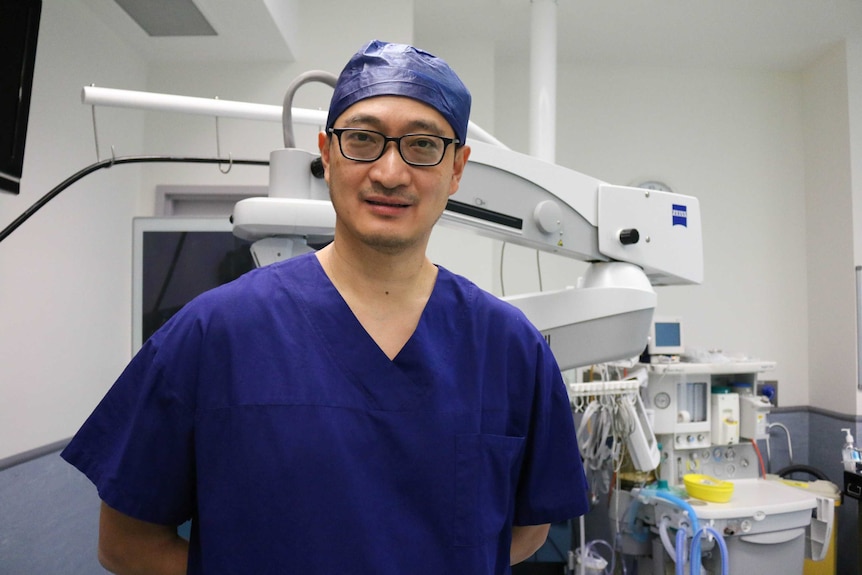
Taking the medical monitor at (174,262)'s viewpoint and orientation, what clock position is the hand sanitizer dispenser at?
The hand sanitizer dispenser is roughly at 9 o'clock from the medical monitor.

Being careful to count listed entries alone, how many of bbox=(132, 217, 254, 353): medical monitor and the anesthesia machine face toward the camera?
2

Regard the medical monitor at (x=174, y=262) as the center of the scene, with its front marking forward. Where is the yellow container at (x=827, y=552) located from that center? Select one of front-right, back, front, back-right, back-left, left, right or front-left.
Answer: left

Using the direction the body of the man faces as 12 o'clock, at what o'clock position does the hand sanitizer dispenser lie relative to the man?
The hand sanitizer dispenser is roughly at 8 o'clock from the man.

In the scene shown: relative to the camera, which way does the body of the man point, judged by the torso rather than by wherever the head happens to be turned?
toward the camera

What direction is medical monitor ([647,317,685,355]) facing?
toward the camera

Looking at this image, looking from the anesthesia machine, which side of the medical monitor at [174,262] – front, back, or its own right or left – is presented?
left

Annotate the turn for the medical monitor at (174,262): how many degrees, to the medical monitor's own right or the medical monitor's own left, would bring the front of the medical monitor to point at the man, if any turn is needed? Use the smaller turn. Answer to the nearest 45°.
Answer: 0° — it already faces them

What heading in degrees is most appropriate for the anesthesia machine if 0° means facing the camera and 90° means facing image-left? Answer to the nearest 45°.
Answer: approximately 0°
